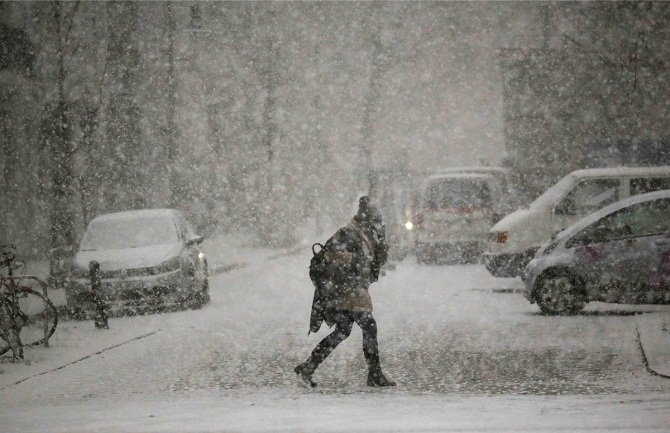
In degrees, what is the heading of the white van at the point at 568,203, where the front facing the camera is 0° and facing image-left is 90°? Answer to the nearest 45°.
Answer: approximately 90°

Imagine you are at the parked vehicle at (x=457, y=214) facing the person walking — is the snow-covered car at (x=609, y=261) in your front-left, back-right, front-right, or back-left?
front-left

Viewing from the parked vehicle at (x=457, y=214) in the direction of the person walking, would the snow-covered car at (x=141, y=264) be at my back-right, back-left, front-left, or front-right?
front-right

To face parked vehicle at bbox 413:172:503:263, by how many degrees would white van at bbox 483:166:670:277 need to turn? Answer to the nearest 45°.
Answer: approximately 45° to its right

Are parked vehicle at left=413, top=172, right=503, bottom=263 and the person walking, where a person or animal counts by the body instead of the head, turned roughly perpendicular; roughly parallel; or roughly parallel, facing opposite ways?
roughly perpendicular

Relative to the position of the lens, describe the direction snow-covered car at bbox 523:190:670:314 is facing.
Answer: facing to the left of the viewer

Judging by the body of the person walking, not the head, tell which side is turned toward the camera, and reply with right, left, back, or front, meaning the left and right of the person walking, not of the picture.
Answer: right

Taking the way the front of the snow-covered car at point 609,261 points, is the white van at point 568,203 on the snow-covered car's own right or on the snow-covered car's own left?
on the snow-covered car's own right

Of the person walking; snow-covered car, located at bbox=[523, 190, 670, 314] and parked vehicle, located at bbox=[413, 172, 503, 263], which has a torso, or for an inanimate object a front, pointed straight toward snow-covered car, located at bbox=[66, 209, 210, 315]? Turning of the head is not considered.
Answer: snow-covered car, located at bbox=[523, 190, 670, 314]

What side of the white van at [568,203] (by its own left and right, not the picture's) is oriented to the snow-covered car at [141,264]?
front

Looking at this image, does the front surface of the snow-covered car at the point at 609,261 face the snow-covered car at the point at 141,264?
yes

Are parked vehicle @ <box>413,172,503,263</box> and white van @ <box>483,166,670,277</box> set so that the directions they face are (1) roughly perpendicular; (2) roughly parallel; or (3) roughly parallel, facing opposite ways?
roughly perpendicular

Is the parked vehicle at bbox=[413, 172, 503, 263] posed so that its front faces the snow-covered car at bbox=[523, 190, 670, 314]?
no

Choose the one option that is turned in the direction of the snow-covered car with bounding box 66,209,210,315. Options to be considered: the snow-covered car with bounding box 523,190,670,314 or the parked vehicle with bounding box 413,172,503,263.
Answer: the snow-covered car with bounding box 523,190,670,314
